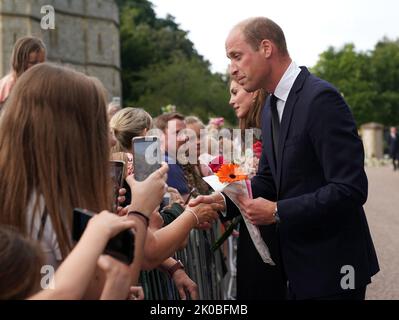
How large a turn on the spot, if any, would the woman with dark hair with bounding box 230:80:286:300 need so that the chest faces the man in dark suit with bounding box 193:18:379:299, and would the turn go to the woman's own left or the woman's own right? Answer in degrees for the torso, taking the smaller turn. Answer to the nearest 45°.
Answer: approximately 90° to the woman's own left

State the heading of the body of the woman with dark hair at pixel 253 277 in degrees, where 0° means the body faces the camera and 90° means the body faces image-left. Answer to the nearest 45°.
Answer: approximately 90°

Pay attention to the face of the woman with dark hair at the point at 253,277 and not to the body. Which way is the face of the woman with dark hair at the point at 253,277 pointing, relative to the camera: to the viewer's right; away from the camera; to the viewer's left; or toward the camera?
to the viewer's left

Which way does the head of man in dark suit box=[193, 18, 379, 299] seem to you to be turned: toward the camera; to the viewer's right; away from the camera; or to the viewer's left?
to the viewer's left
